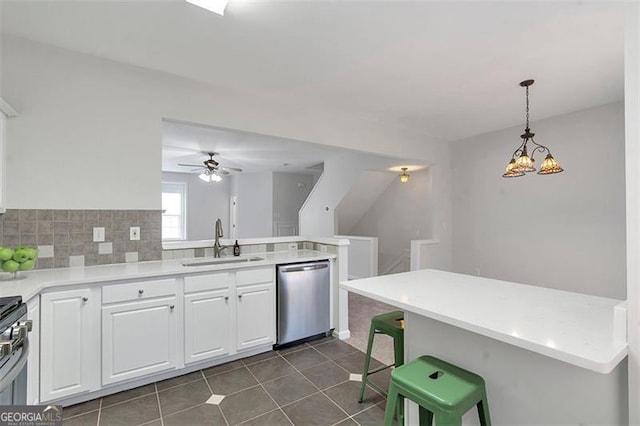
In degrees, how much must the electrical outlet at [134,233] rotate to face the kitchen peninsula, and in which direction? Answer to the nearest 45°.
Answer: approximately 45° to its left

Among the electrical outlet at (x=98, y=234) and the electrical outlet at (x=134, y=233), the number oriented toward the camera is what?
2

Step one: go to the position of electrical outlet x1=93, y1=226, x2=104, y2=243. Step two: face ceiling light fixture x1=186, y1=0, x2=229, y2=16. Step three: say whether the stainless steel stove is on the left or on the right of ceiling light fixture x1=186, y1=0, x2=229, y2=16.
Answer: right

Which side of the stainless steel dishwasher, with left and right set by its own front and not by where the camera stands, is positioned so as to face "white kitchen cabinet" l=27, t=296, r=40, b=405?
right

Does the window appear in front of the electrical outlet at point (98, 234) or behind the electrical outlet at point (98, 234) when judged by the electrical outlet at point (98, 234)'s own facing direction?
behind

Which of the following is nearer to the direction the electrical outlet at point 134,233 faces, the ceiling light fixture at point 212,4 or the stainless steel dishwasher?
the ceiling light fixture

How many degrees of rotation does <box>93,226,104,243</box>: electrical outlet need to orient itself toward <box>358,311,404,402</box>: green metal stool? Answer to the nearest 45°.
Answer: approximately 45° to its left

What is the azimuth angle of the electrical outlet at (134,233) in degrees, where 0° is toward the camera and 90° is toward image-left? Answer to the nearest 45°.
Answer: approximately 0°

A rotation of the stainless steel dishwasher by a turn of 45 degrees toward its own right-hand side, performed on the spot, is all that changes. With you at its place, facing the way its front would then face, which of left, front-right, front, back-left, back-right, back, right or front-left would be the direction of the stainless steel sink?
right

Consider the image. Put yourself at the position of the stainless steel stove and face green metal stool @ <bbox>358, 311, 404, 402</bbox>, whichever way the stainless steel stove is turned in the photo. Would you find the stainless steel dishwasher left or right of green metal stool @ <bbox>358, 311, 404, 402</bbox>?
left

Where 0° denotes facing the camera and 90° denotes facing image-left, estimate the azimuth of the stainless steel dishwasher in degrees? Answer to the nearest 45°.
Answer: approximately 315°

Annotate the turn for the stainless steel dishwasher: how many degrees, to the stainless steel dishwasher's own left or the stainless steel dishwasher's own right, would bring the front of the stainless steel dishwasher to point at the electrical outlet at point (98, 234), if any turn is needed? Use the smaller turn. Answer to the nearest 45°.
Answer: approximately 135° to the stainless steel dishwasher's own right
